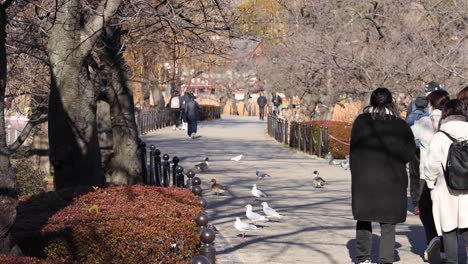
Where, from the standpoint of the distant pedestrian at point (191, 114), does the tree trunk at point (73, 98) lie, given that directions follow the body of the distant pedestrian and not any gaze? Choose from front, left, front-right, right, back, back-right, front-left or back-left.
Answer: back

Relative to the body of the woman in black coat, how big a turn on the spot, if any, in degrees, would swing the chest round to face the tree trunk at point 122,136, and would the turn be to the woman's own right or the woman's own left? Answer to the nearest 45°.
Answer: approximately 45° to the woman's own left

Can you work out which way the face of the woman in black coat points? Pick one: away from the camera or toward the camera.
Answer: away from the camera

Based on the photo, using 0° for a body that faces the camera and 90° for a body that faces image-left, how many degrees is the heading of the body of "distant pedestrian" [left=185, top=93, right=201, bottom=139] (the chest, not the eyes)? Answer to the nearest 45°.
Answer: approximately 180°

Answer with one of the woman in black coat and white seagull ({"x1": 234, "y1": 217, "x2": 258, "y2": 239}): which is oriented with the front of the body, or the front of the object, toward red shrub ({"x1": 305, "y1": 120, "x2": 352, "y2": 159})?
the woman in black coat

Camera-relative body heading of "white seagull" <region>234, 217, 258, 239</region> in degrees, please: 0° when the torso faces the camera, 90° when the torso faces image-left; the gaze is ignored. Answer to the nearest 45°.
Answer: approximately 90°

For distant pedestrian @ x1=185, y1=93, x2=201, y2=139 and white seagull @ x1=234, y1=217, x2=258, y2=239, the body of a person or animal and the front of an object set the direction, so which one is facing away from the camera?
the distant pedestrian

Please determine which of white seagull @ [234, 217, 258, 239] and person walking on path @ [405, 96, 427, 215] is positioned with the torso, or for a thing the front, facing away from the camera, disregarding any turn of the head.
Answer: the person walking on path

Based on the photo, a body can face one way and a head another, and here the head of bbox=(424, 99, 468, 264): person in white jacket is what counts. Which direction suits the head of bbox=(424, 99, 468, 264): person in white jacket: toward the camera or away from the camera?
away from the camera

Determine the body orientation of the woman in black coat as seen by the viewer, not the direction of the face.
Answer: away from the camera

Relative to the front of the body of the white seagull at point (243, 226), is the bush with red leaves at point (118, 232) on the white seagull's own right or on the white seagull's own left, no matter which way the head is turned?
on the white seagull's own left
